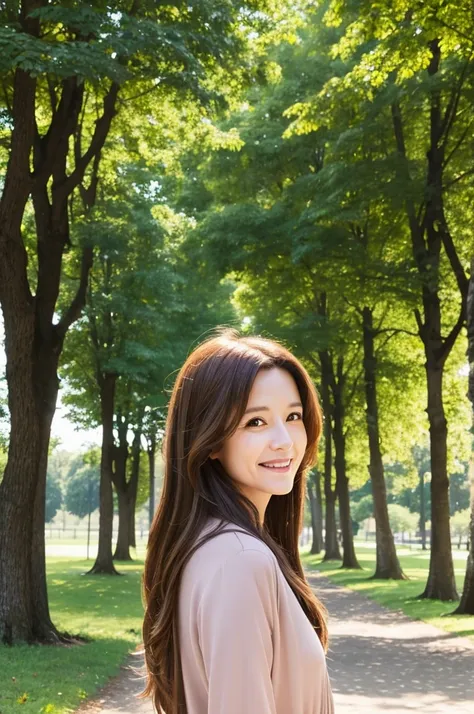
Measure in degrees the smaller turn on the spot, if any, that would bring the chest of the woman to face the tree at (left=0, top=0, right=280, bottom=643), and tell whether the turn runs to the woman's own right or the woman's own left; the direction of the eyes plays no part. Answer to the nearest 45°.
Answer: approximately 90° to the woman's own left

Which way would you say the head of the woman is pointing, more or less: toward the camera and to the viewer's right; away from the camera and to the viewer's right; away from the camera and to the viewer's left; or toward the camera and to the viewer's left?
toward the camera and to the viewer's right

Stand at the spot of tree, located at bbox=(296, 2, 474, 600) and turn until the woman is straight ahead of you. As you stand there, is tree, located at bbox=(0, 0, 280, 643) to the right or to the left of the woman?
right
